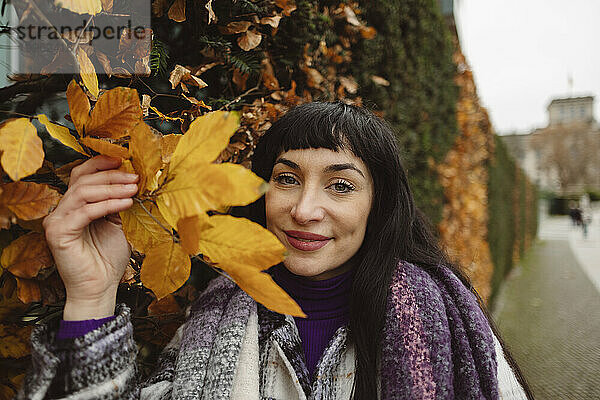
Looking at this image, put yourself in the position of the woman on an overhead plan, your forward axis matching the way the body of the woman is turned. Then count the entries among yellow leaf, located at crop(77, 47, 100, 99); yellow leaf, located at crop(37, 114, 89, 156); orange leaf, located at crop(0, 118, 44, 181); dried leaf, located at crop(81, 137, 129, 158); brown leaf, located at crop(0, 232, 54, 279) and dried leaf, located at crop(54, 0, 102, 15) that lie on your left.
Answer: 0

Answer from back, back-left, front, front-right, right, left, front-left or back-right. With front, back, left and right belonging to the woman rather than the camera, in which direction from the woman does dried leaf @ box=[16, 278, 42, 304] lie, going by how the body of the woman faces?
front-right

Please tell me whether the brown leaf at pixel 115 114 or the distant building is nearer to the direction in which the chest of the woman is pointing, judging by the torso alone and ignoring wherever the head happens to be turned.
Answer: the brown leaf

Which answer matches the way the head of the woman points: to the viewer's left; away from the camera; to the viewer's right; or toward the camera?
toward the camera

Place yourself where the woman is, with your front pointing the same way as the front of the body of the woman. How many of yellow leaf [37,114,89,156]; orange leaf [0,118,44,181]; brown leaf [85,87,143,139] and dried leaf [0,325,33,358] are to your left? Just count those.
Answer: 0

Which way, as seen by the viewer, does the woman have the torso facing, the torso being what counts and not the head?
toward the camera

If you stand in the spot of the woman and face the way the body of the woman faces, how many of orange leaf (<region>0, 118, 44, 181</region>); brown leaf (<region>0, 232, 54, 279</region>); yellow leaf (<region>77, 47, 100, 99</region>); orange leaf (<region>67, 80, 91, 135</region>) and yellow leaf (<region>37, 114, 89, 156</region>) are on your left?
0

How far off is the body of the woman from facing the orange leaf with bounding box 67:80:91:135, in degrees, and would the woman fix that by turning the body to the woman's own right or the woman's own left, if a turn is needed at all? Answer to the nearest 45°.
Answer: approximately 45° to the woman's own right

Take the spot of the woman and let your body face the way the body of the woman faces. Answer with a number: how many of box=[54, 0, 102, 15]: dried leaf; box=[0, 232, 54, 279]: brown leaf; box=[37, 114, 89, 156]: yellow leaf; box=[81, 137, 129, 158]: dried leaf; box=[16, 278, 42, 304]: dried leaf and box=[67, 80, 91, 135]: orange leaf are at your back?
0

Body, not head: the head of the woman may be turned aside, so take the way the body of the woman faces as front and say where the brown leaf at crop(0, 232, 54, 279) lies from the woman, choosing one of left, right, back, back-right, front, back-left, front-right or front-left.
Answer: front-right
